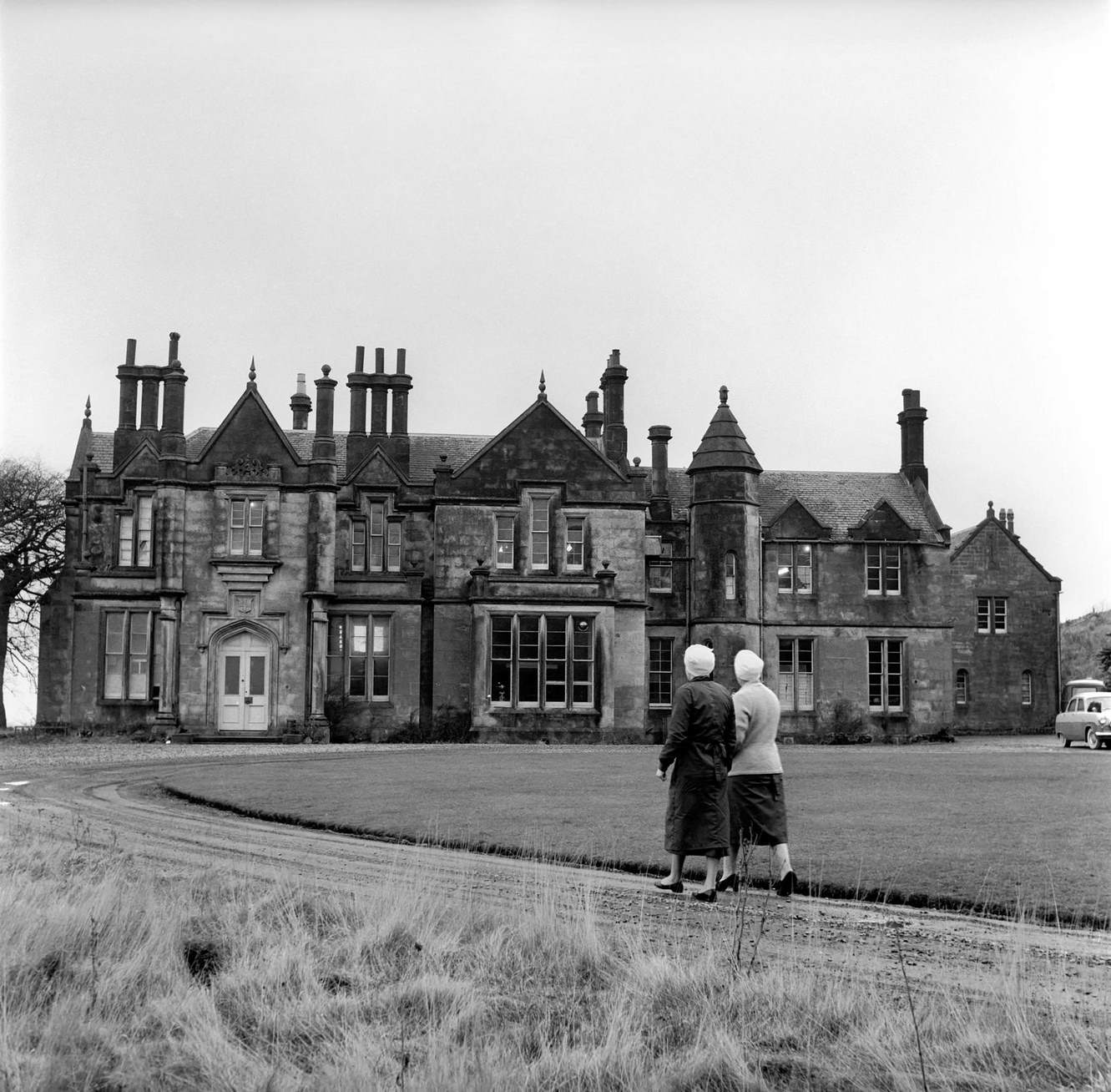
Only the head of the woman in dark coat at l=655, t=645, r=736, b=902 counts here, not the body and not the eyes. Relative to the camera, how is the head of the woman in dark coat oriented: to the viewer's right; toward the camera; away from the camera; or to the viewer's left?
away from the camera

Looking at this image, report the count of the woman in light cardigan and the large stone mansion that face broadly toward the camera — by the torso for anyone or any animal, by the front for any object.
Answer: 1

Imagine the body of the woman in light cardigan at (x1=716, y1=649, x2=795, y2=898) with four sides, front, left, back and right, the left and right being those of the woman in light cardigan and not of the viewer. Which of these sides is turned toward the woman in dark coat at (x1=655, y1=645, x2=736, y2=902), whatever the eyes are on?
left

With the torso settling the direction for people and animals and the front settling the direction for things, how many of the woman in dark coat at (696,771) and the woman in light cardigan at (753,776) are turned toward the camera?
0

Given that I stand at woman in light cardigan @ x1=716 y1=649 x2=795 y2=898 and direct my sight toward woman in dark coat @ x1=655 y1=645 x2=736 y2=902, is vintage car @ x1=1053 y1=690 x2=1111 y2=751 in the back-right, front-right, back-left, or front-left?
back-right

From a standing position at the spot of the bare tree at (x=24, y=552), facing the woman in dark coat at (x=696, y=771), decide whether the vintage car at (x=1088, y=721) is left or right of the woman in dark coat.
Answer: left

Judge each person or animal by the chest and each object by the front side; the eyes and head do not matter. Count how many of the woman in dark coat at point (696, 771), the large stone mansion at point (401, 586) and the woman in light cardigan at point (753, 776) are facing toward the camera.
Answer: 1

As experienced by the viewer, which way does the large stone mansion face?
facing the viewer

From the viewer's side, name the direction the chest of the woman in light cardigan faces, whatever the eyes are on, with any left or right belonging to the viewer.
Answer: facing away from the viewer and to the left of the viewer

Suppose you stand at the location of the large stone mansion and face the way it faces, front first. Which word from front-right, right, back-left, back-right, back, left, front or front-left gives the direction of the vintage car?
left

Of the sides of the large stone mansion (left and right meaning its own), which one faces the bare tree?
right

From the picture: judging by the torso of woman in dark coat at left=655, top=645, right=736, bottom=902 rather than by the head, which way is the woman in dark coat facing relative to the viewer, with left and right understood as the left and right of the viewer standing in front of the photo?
facing away from the viewer and to the left of the viewer
